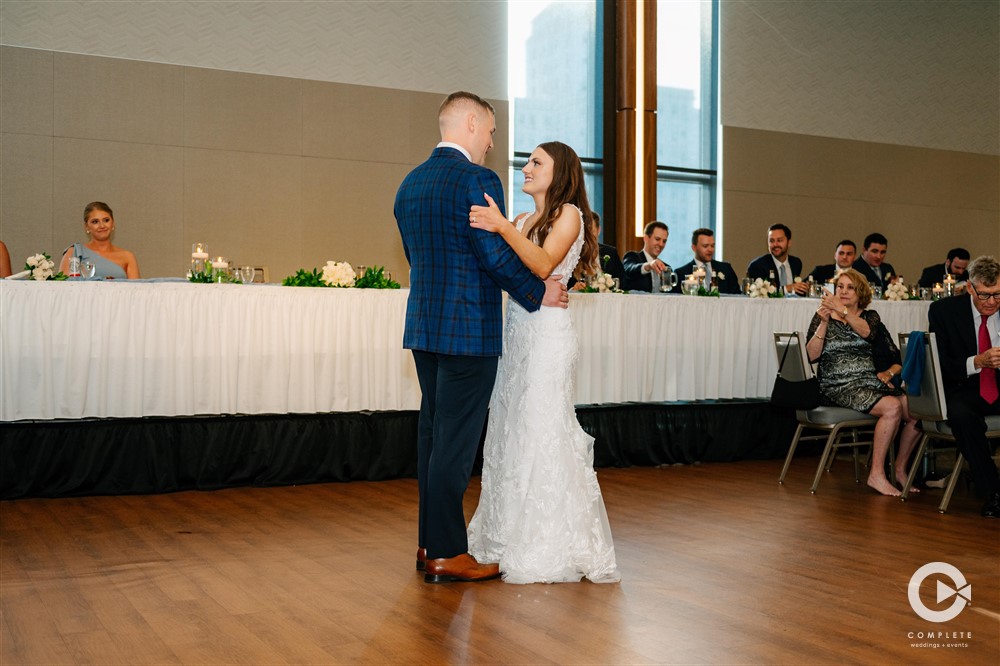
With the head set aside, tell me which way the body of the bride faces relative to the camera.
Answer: to the viewer's left

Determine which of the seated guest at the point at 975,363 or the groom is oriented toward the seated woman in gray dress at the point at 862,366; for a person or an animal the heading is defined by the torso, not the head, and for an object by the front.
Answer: the groom

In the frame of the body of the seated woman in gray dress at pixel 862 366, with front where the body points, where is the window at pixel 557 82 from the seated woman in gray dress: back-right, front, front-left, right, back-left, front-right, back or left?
back

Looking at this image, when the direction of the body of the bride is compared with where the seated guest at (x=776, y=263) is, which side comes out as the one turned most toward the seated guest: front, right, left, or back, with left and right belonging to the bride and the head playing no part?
right

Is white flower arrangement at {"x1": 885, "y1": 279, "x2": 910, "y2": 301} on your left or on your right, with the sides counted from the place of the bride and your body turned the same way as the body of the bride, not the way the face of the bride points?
on your right

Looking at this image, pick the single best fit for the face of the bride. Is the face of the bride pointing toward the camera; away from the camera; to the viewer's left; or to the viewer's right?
to the viewer's left

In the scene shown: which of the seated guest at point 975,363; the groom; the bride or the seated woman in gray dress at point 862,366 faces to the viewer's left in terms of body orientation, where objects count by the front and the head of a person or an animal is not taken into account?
the bride
